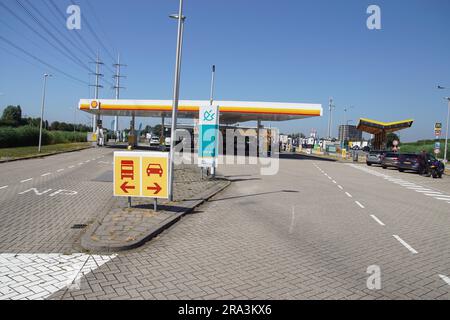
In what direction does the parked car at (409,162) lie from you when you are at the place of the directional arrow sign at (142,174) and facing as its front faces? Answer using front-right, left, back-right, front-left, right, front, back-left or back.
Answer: back-left

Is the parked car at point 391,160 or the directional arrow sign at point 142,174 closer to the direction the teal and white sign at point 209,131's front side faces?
the directional arrow sign

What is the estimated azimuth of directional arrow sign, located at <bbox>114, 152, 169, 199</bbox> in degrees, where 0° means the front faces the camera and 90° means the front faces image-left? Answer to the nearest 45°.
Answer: approximately 0°

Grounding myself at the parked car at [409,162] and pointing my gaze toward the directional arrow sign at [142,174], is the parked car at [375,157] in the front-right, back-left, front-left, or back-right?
back-right

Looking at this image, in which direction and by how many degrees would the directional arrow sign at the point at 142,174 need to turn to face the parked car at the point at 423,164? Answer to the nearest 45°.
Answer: approximately 135° to its left

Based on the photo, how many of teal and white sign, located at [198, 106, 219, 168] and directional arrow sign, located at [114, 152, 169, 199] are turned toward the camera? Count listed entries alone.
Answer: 2

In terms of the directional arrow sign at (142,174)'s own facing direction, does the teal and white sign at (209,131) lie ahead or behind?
behind
